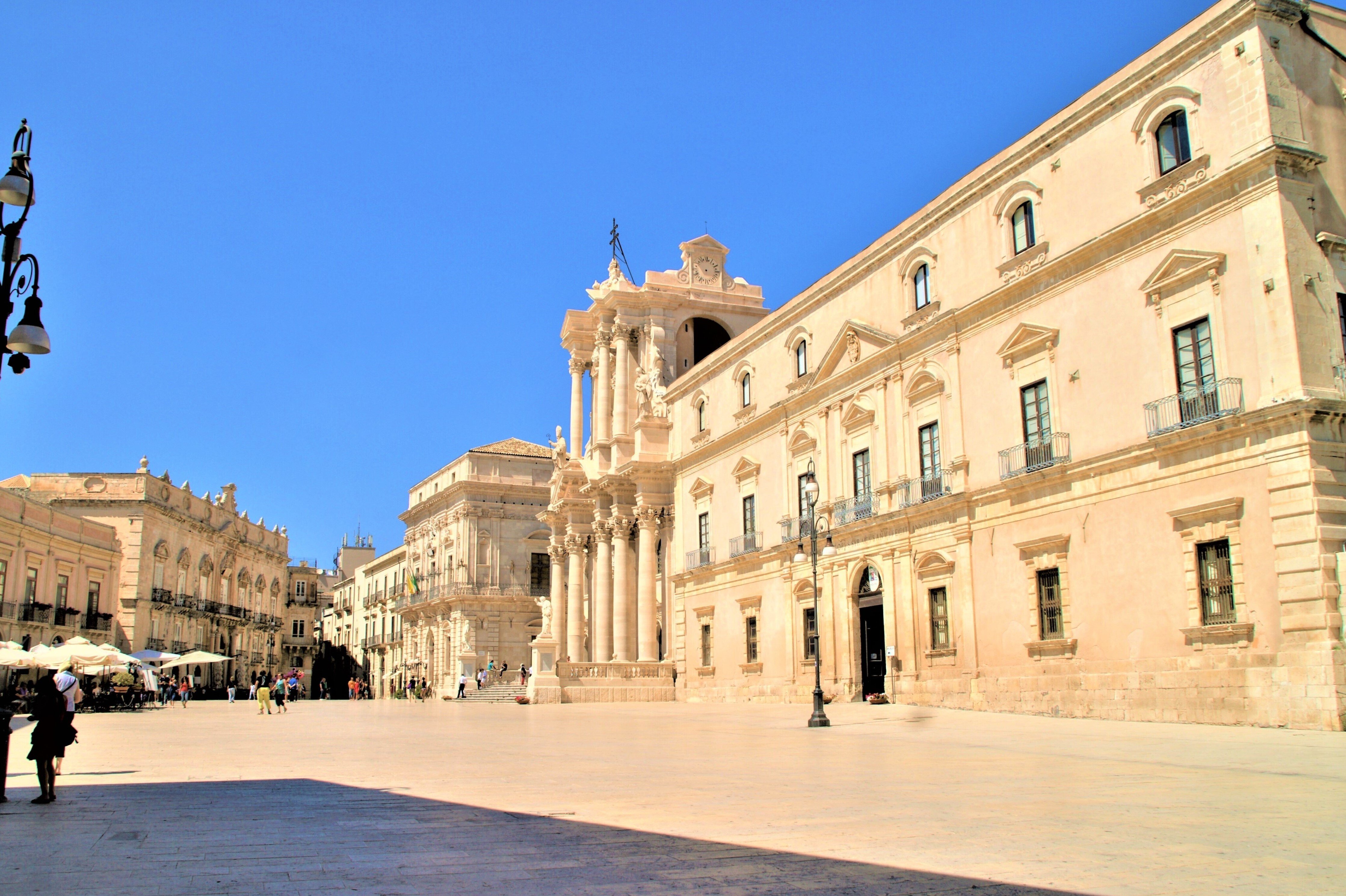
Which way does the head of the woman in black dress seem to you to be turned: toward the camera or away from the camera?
away from the camera

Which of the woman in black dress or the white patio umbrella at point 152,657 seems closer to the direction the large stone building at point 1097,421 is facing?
the woman in black dress

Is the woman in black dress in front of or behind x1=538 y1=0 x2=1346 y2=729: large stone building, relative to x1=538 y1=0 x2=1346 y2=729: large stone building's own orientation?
in front

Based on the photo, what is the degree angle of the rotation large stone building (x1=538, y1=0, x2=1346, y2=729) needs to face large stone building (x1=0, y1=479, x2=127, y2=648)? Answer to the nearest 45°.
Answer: approximately 90° to its right

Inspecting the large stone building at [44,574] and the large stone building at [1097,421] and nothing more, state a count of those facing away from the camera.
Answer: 0

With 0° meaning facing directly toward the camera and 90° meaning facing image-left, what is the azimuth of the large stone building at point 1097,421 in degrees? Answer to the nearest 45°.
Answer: approximately 45°

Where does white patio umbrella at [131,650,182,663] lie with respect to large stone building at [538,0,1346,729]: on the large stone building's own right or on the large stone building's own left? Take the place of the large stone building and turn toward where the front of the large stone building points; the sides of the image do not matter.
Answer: on the large stone building's own right

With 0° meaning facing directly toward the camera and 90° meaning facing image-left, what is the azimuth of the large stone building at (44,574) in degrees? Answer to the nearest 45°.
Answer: approximately 315°

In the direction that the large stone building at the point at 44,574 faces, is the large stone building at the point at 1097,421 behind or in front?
in front
